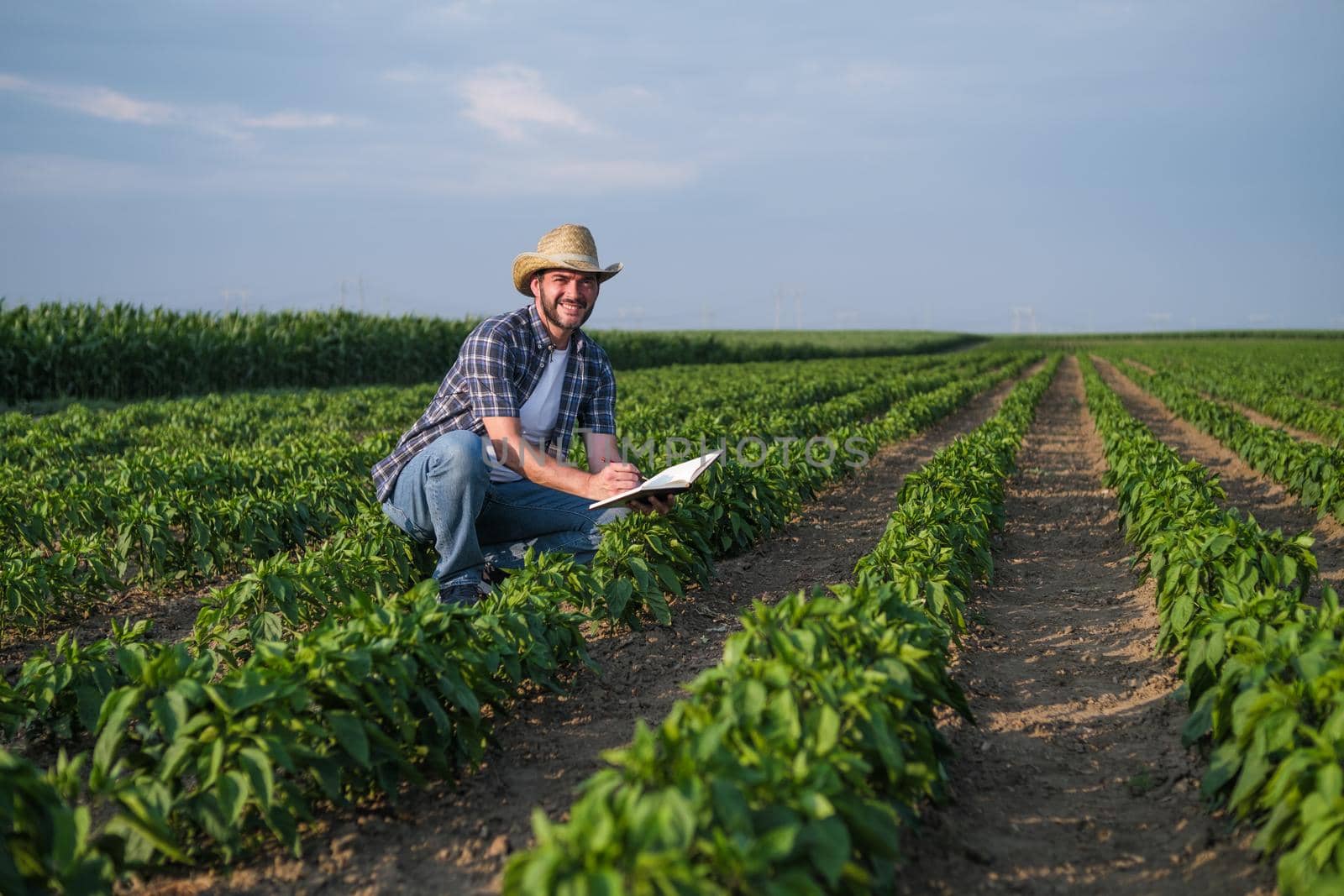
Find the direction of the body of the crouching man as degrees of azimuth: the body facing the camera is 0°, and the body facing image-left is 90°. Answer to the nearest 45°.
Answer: approximately 315°

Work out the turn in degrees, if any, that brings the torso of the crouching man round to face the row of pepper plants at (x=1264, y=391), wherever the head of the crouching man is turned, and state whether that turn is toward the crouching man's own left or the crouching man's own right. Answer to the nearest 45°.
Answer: approximately 90° to the crouching man's own left
